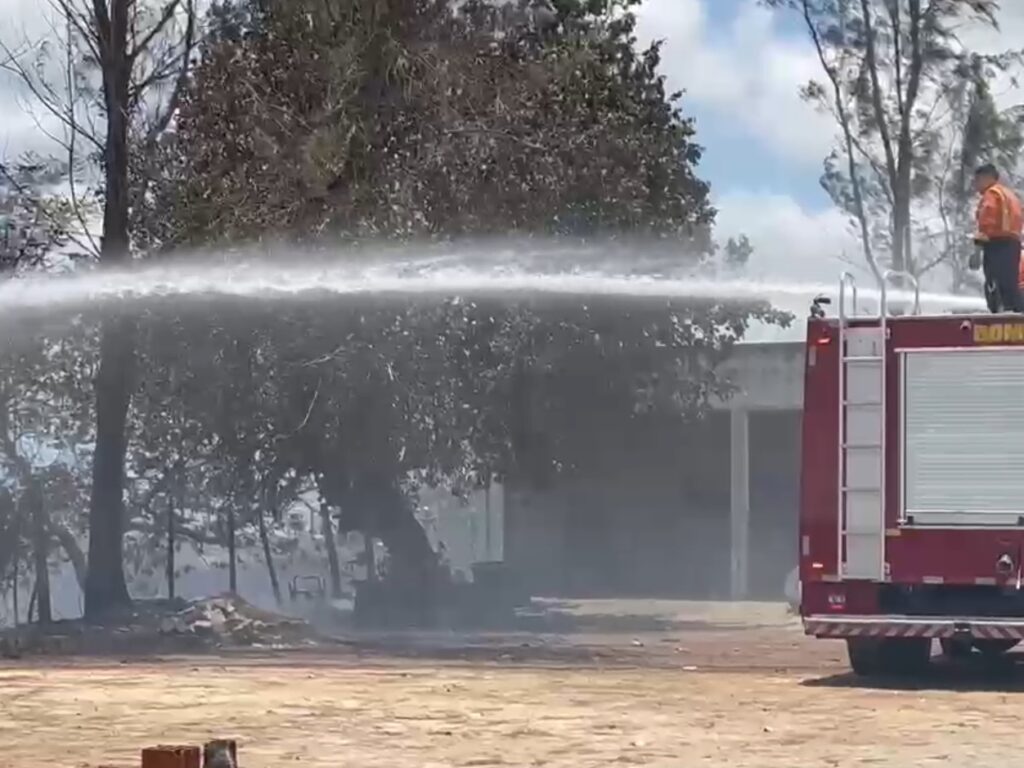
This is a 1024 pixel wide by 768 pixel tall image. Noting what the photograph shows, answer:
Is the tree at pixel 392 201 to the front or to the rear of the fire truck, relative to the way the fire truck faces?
to the front

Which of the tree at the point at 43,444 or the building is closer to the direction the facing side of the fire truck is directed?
the building

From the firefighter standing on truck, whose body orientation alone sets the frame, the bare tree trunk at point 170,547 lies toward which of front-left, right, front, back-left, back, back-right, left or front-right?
front-right

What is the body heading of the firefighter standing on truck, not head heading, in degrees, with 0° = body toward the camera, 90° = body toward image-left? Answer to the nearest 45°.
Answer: approximately 90°

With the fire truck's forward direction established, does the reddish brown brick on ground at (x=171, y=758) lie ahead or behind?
behind

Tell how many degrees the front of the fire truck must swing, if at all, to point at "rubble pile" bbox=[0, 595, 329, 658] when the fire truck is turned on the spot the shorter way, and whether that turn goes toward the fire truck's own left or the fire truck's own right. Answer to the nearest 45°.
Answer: approximately 45° to the fire truck's own left

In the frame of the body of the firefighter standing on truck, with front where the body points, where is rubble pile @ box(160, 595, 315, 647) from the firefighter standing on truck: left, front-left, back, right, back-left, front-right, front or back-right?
front-right

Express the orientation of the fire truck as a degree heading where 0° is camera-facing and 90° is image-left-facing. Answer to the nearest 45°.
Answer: approximately 180°

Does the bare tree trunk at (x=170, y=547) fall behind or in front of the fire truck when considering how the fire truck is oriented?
in front

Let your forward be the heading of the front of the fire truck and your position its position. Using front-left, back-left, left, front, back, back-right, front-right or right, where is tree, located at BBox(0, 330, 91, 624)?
front-left

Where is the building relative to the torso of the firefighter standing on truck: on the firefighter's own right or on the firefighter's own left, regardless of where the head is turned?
on the firefighter's own right

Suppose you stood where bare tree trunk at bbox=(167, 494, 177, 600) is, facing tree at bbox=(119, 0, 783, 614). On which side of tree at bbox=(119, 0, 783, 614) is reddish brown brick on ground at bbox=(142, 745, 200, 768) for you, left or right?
right
